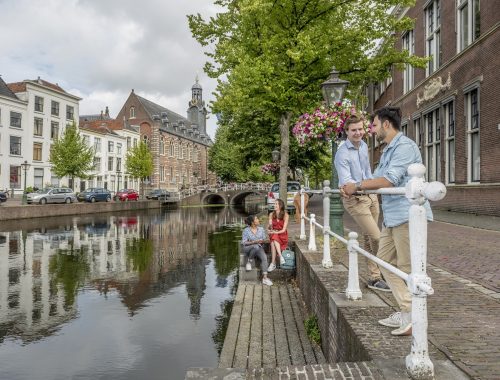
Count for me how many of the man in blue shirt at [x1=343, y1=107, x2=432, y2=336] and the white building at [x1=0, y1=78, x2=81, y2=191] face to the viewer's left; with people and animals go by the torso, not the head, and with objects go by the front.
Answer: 1

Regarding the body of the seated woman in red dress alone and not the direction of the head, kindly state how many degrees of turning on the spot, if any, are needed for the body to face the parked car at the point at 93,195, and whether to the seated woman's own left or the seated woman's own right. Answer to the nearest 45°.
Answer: approximately 90° to the seated woman's own right

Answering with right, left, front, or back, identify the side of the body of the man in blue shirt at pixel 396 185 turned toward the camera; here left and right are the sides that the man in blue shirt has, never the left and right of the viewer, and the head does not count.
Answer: left

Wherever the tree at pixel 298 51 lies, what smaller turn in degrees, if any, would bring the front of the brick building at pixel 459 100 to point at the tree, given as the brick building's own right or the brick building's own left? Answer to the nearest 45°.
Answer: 0° — it already faces it

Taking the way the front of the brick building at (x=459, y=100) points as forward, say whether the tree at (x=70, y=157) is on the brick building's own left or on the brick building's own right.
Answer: on the brick building's own right

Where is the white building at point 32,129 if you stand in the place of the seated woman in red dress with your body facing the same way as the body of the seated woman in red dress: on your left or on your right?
on your right

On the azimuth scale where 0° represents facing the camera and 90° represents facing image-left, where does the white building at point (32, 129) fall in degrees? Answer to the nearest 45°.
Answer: approximately 315°
